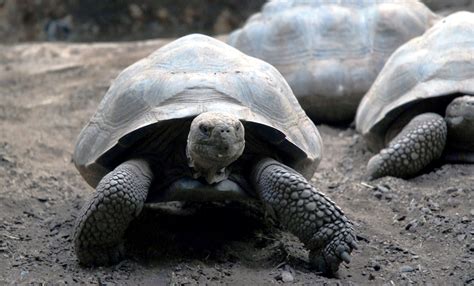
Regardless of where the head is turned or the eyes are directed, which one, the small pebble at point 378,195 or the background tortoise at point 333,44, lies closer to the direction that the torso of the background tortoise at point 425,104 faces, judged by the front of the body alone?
the small pebble

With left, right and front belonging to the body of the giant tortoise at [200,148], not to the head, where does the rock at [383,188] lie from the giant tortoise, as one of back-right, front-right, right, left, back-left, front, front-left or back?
back-left

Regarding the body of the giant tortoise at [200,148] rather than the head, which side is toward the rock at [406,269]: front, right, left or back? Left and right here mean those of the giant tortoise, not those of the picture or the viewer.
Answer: left

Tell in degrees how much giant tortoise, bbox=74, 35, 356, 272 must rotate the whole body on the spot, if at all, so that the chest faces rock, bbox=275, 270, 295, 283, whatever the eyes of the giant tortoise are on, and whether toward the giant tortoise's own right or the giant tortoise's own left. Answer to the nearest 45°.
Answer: approximately 45° to the giant tortoise's own left

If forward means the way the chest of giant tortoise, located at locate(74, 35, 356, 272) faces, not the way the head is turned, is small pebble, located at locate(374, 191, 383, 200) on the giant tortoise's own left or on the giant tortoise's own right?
on the giant tortoise's own left

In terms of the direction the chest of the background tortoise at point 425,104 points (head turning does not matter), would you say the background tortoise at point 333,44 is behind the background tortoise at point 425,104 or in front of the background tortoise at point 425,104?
behind

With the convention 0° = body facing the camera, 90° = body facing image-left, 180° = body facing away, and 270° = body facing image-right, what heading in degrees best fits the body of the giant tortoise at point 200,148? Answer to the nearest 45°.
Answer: approximately 0°
